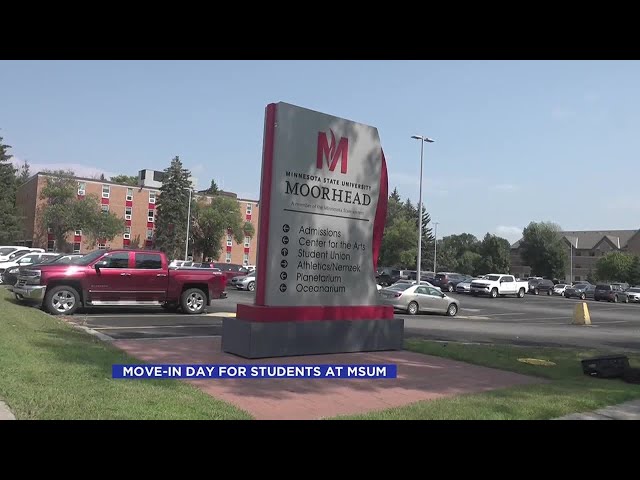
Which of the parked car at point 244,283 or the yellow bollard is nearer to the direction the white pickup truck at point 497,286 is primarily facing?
the parked car

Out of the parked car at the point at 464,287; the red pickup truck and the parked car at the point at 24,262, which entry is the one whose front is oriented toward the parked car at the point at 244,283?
the parked car at the point at 464,287

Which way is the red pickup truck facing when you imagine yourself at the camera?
facing to the left of the viewer

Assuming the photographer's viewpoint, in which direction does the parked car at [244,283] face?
facing the viewer and to the left of the viewer

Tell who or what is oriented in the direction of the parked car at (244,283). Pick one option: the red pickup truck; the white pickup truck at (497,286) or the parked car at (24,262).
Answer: the white pickup truck

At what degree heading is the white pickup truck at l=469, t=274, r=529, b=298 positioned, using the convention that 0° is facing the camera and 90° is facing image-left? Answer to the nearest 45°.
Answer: approximately 45°

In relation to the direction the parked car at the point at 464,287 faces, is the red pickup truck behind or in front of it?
in front

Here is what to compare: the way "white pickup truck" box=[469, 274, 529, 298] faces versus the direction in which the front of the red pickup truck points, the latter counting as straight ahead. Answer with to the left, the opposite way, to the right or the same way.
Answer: the same way

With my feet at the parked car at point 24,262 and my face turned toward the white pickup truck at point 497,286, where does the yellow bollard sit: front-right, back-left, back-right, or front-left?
front-right

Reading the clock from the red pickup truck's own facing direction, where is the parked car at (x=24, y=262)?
The parked car is roughly at 2 o'clock from the red pickup truck.

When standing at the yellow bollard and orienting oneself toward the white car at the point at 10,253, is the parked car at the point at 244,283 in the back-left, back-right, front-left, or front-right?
front-right

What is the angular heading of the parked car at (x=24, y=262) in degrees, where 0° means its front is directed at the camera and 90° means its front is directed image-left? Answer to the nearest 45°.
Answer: approximately 90°

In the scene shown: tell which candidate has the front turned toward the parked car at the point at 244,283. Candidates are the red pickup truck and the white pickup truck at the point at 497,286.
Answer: the white pickup truck

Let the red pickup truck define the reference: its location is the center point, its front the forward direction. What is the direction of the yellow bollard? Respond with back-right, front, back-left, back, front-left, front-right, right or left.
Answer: back

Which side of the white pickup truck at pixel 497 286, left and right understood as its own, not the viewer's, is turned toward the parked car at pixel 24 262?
front

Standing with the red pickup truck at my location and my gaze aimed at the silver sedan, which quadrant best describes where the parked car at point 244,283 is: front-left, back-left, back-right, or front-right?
front-left

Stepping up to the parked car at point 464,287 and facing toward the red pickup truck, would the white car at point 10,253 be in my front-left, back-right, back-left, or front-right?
front-right
